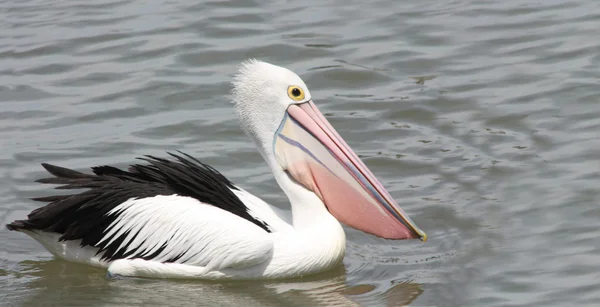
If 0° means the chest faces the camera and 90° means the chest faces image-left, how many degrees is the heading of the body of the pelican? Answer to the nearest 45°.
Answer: approximately 270°
